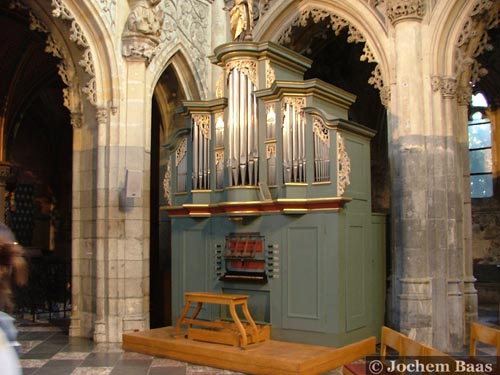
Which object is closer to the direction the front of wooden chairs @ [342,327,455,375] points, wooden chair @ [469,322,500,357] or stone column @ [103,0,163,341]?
the stone column

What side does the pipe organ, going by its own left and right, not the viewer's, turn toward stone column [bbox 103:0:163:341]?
right

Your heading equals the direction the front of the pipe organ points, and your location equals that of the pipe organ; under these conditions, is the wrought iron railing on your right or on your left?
on your right

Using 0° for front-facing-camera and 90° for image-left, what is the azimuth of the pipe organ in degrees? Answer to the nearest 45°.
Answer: approximately 45°
